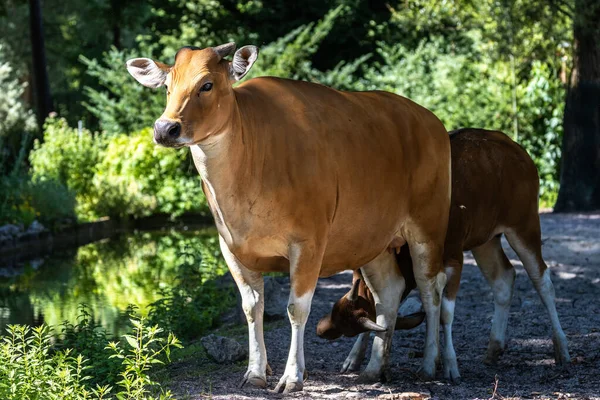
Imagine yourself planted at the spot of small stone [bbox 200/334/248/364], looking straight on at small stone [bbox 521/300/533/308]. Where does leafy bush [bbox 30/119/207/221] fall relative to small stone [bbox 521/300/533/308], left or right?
left

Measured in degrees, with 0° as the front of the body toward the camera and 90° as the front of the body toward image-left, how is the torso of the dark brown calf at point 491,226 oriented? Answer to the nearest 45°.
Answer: approximately 90°

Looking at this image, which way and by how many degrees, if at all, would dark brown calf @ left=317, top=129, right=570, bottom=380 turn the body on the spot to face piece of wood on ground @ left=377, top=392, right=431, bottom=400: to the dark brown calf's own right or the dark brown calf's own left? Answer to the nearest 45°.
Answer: approximately 90° to the dark brown calf's own left

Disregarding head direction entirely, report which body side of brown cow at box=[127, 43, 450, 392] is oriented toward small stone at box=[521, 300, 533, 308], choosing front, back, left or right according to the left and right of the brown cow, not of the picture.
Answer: back
